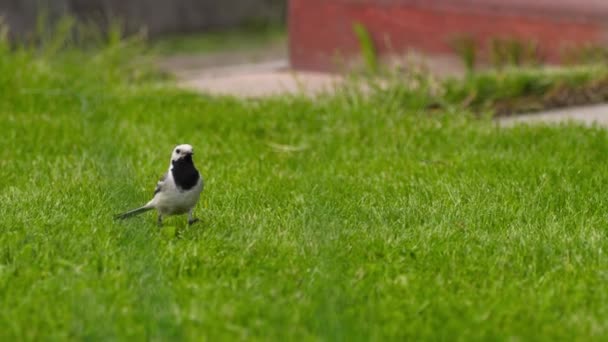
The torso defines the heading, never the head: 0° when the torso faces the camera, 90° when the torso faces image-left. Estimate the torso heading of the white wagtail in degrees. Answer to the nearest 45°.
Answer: approximately 315°
